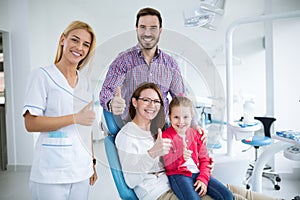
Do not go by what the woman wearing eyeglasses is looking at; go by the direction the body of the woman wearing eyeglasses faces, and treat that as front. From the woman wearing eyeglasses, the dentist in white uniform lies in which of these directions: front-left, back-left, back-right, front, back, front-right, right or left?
back-right

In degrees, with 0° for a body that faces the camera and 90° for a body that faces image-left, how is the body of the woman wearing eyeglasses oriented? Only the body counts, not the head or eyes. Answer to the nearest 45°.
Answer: approximately 315°

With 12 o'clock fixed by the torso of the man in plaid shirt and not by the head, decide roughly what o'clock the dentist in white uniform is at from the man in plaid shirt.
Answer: The dentist in white uniform is roughly at 3 o'clock from the man in plaid shirt.

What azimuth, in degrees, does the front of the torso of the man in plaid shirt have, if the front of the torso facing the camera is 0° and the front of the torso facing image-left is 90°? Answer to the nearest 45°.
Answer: approximately 0°
